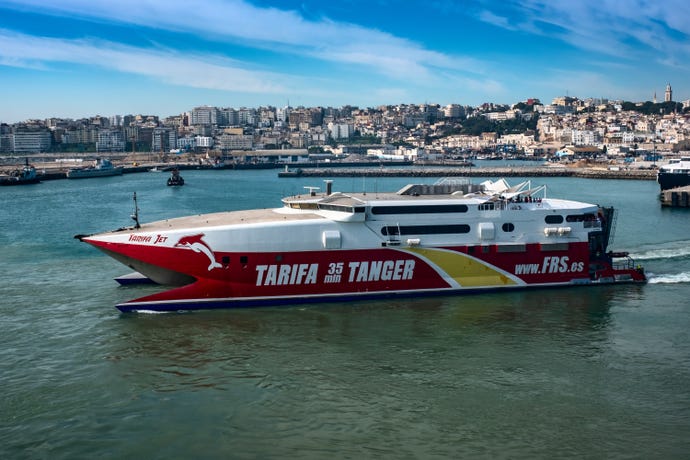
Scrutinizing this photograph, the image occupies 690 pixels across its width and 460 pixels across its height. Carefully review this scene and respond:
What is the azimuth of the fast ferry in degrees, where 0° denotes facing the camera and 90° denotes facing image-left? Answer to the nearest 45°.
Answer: approximately 90°

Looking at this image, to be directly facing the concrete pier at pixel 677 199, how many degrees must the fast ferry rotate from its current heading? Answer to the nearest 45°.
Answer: approximately 135° to its right
